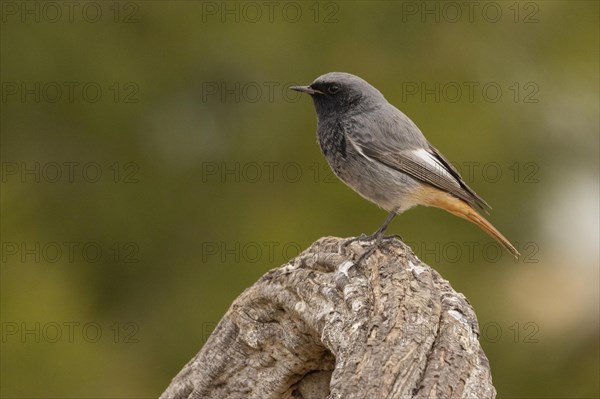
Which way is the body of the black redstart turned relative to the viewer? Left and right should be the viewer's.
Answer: facing to the left of the viewer
